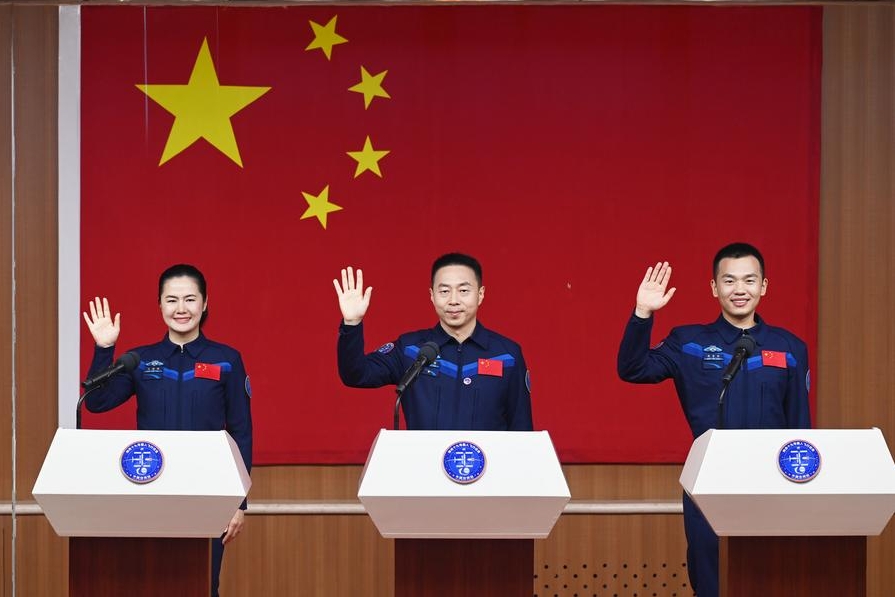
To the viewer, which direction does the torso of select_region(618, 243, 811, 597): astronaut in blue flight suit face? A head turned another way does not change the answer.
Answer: toward the camera

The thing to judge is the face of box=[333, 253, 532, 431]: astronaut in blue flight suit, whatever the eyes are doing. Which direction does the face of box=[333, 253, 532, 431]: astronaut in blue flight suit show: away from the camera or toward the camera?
toward the camera

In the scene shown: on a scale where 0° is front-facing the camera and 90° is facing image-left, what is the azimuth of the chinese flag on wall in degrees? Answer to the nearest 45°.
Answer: approximately 0°

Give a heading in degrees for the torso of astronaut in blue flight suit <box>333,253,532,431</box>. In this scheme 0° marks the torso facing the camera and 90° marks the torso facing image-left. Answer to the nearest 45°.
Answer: approximately 0°

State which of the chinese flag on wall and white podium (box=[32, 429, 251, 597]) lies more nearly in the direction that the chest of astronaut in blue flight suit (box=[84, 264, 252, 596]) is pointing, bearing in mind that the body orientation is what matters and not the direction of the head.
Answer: the white podium

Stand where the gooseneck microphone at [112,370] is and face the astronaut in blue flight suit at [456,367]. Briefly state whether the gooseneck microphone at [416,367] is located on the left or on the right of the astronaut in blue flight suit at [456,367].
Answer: right

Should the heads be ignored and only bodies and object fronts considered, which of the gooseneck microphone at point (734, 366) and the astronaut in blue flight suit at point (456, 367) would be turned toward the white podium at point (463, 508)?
the astronaut in blue flight suit

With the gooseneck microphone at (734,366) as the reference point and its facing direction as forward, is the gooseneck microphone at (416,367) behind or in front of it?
behind

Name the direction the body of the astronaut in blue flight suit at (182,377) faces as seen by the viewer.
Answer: toward the camera

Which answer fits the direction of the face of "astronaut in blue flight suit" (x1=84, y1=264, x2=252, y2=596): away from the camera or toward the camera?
toward the camera

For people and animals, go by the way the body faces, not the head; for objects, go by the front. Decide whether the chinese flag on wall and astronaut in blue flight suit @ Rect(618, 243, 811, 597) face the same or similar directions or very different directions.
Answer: same or similar directions

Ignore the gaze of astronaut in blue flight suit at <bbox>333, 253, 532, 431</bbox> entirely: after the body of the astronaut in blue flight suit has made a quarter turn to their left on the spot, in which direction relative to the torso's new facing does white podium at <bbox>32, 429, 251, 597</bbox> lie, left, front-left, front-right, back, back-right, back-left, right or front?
back-right

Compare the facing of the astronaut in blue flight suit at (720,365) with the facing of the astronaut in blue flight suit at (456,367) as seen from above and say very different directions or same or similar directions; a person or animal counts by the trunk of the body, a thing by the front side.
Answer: same or similar directions

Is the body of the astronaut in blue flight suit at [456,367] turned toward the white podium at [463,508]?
yes

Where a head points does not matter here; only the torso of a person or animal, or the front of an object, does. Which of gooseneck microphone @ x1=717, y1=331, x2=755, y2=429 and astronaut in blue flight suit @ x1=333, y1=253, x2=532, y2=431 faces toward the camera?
the astronaut in blue flight suit

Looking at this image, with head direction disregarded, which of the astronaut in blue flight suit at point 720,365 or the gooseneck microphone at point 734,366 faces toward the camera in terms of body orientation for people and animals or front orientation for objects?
the astronaut in blue flight suit

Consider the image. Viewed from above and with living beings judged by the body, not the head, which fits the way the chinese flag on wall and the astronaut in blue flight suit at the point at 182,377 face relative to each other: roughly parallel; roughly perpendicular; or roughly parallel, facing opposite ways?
roughly parallel

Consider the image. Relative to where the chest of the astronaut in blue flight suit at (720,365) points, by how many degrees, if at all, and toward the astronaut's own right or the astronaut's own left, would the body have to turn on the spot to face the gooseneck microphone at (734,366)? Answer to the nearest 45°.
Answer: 0° — they already face it

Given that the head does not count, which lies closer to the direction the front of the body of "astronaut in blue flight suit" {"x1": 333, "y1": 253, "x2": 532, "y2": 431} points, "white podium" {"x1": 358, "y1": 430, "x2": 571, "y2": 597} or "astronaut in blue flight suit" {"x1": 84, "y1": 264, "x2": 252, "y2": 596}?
the white podium

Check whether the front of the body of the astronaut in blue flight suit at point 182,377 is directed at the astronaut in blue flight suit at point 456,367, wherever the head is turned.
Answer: no
